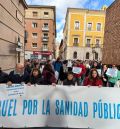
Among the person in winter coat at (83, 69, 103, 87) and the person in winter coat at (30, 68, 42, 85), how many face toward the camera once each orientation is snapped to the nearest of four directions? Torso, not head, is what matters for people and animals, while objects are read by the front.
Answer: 2

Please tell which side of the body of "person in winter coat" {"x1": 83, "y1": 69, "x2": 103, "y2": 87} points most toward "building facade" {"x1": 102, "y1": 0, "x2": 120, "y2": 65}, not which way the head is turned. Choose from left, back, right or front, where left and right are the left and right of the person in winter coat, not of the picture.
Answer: back

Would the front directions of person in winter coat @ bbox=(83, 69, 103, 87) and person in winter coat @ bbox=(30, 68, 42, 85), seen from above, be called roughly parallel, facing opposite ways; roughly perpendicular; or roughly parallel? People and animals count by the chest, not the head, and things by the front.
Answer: roughly parallel

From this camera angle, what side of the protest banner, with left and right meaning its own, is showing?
front

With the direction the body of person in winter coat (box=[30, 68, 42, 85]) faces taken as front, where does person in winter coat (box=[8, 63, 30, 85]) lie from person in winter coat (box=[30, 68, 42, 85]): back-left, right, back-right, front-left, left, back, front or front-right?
right

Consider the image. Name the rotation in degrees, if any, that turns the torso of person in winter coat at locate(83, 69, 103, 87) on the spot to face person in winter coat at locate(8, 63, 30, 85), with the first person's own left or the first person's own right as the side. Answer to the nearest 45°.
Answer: approximately 90° to the first person's own right

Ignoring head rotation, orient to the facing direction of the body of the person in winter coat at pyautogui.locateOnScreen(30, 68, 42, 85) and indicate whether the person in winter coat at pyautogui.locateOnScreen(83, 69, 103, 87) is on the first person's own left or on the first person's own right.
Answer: on the first person's own left

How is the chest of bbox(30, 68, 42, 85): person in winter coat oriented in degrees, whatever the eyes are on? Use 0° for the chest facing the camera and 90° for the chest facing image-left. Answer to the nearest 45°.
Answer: approximately 0°

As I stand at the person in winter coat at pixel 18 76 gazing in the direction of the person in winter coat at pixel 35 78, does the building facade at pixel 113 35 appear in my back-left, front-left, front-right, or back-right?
front-left

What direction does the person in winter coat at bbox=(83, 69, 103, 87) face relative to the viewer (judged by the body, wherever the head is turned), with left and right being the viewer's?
facing the viewer
